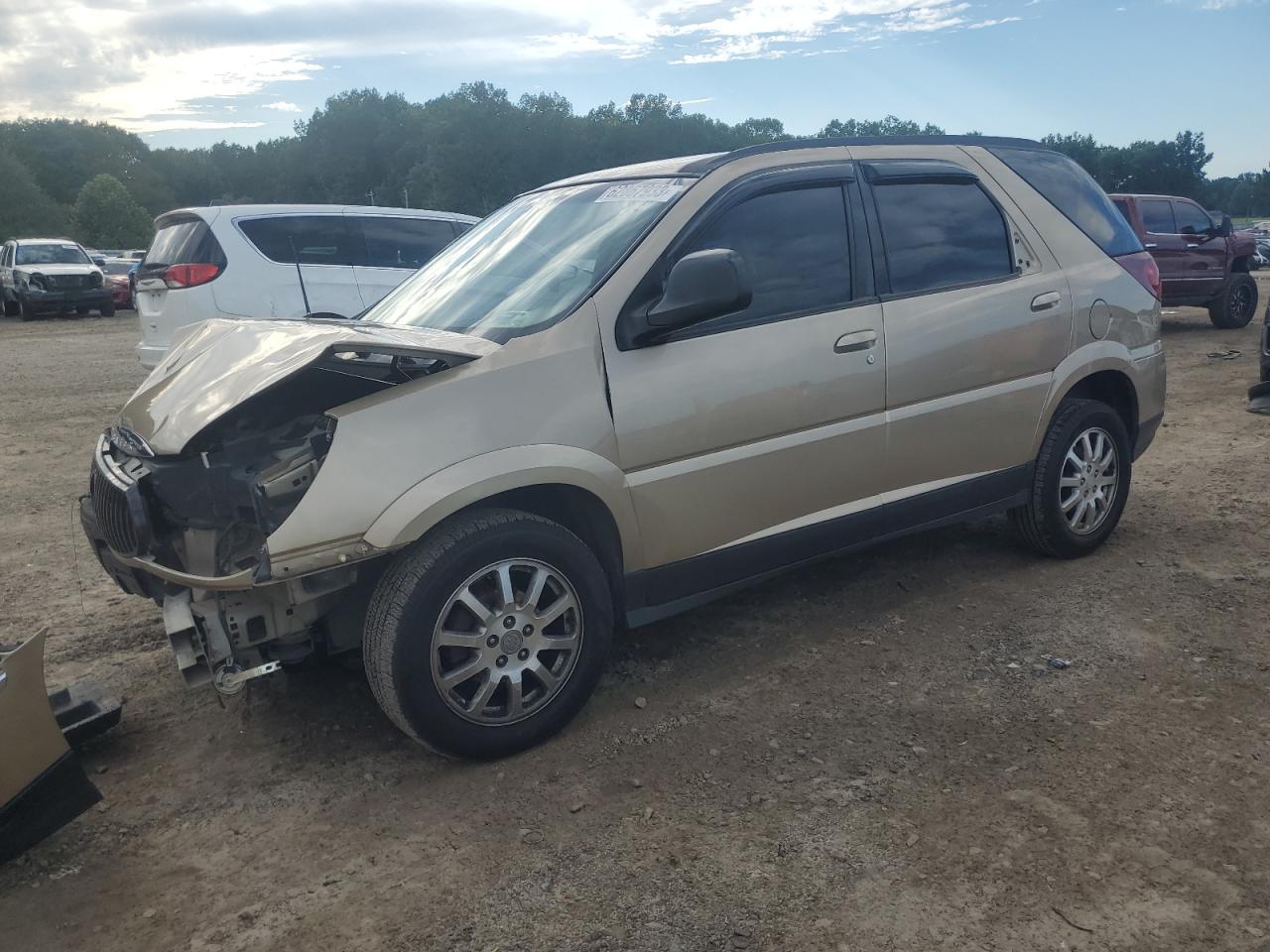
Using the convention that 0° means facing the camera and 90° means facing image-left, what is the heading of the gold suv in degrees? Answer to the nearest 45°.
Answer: approximately 45°

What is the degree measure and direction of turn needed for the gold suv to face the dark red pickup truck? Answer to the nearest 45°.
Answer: approximately 180°

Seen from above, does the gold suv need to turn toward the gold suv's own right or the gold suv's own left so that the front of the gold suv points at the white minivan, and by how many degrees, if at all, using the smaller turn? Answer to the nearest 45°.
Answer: approximately 90° to the gold suv's own right
